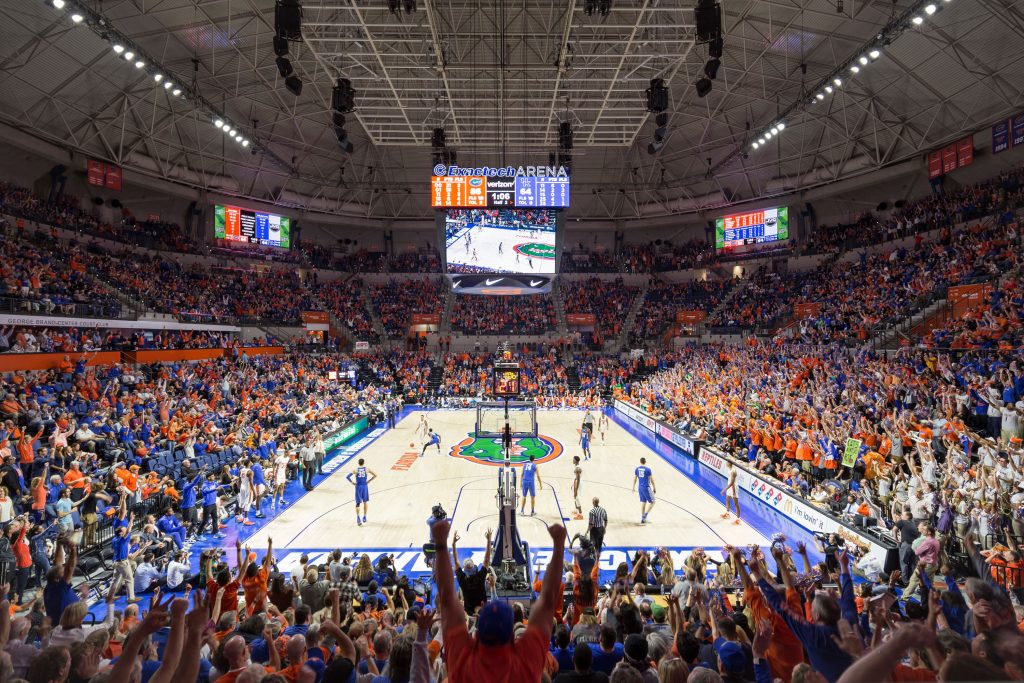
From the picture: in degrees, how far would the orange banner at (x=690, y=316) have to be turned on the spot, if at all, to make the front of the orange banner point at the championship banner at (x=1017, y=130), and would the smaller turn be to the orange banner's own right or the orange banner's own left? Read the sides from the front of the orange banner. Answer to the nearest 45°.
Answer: approximately 45° to the orange banner's own left

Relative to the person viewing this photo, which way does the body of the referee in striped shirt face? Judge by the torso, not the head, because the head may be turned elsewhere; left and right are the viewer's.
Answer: facing away from the viewer

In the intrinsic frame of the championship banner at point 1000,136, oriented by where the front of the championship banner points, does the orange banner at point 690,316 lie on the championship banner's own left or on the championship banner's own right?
on the championship banner's own right

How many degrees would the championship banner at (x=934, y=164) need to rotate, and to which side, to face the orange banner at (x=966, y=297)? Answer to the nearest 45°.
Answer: approximately 45° to its left

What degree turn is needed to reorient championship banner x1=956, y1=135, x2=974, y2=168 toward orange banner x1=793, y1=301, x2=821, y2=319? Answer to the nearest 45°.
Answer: approximately 45° to its right

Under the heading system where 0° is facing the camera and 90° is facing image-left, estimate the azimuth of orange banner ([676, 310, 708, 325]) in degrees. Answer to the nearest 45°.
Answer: approximately 0°

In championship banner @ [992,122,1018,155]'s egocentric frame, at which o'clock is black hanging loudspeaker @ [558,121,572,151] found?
The black hanging loudspeaker is roughly at 12 o'clock from the championship banner.

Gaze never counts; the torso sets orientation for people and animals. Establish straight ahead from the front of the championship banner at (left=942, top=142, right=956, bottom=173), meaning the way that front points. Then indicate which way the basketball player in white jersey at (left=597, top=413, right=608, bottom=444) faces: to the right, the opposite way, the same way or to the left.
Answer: to the left

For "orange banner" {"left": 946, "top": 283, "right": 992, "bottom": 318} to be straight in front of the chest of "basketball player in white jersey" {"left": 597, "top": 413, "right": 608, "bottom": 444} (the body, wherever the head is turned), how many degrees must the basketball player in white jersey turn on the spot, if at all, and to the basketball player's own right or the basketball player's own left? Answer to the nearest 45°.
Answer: approximately 90° to the basketball player's own left

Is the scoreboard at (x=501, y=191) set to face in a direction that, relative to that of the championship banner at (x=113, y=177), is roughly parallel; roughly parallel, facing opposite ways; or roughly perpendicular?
roughly perpendicular

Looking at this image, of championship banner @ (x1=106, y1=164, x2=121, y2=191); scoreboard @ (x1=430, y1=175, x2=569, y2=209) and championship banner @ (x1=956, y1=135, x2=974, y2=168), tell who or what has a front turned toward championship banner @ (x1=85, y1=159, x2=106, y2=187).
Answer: championship banner @ (x1=956, y1=135, x2=974, y2=168)
